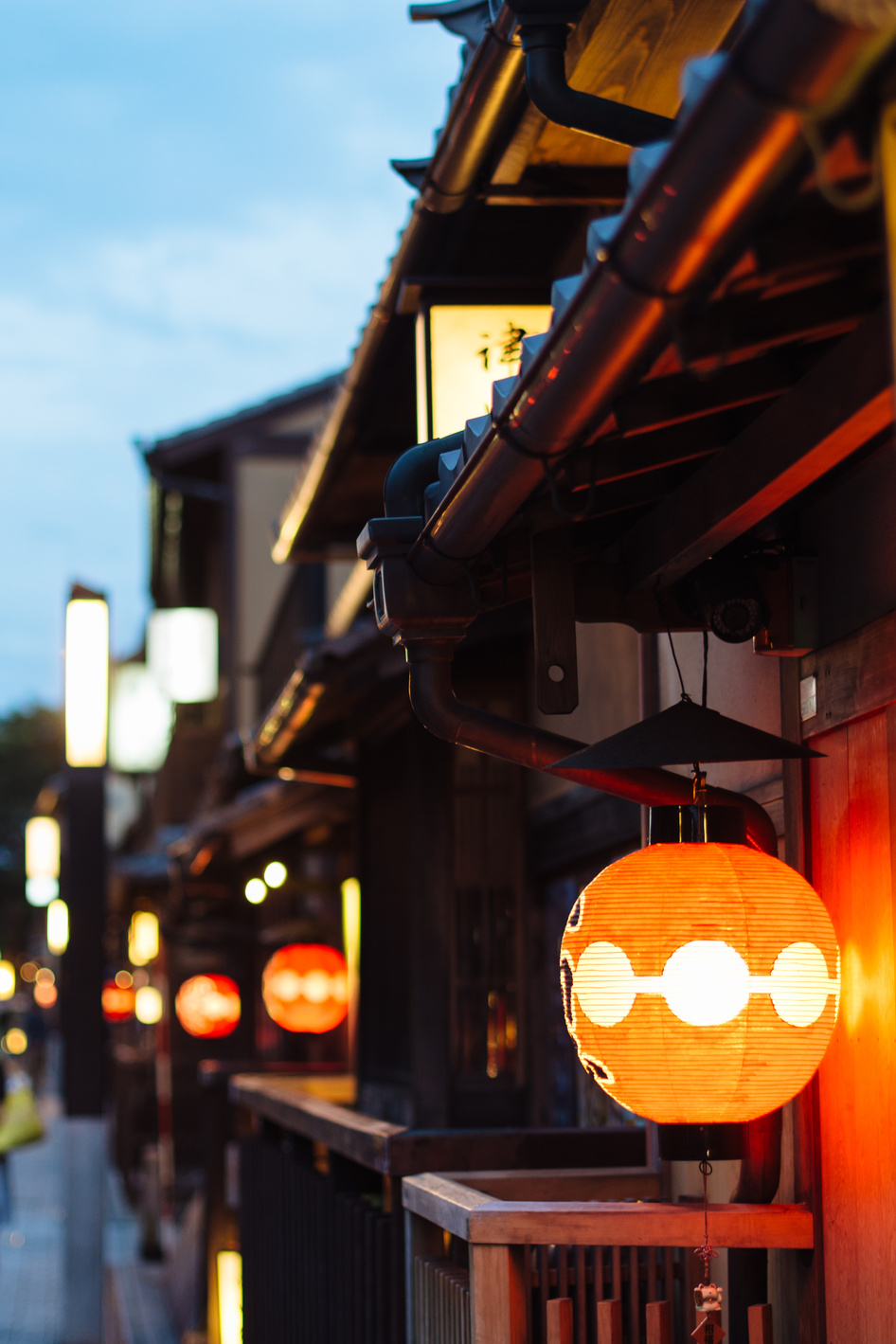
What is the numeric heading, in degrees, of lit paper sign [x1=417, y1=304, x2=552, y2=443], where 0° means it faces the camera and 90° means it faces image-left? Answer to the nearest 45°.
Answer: approximately 0°

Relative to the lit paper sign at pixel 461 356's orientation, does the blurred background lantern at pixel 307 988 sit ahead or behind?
behind

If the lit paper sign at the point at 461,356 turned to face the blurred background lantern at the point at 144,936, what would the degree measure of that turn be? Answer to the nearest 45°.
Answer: approximately 180°

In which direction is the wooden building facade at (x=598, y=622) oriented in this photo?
to the viewer's left

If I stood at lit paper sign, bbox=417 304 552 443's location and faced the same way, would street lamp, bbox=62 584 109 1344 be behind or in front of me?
behind

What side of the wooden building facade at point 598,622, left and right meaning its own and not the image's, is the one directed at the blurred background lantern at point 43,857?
right

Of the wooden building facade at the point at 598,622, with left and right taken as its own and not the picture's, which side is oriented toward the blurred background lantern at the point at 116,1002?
right

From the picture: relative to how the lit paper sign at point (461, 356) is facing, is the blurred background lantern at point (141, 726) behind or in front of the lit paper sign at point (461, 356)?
behind

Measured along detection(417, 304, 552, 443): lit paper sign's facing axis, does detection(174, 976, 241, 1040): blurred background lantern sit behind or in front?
behind

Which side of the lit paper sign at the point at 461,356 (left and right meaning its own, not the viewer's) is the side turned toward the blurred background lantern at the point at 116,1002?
back
